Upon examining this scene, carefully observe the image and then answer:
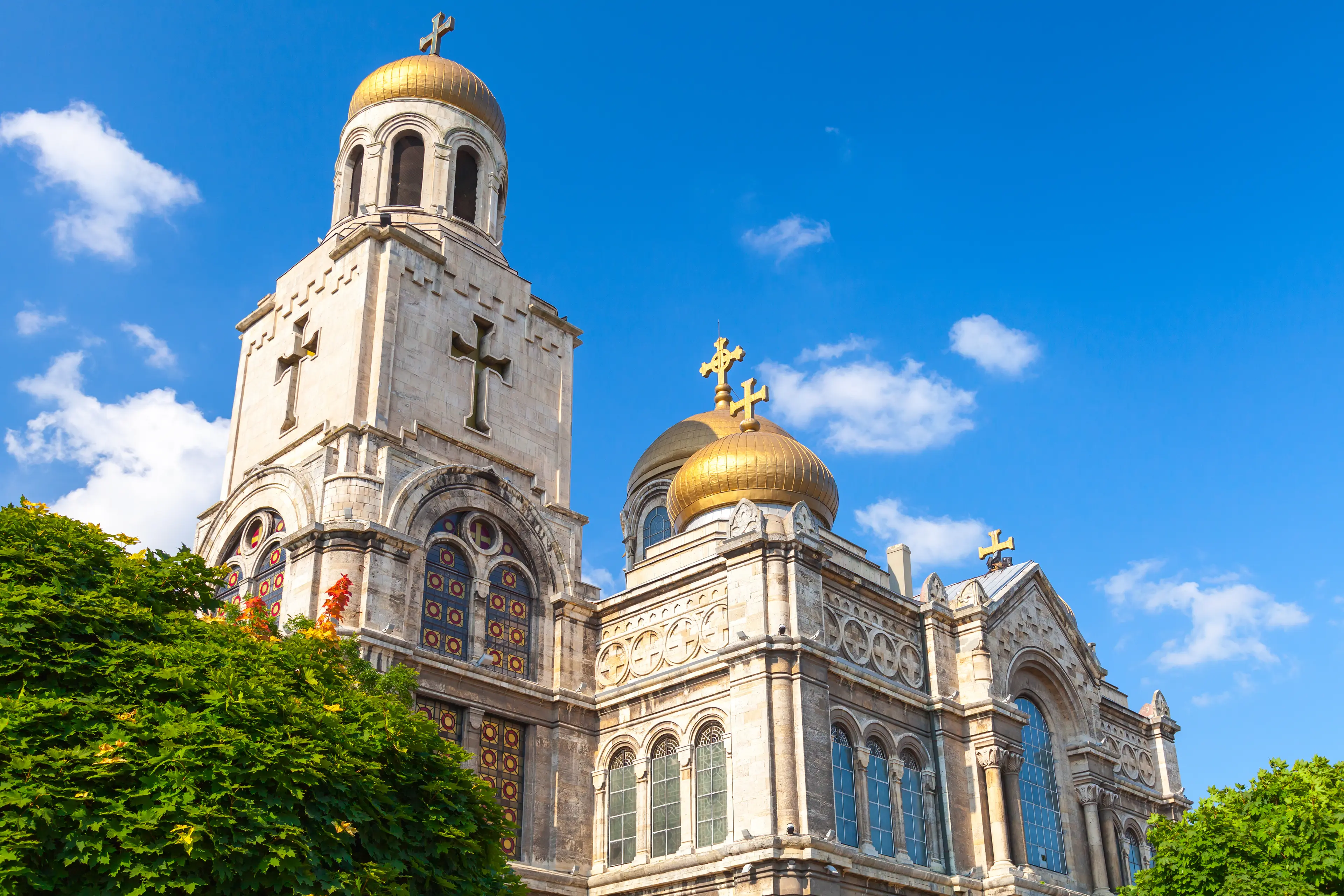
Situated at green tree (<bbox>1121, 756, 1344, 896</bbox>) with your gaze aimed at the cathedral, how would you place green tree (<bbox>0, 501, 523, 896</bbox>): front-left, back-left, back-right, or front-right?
front-left

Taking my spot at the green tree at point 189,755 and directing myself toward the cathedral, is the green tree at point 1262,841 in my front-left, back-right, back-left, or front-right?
front-right

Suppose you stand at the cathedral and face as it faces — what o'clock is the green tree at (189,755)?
The green tree is roughly at 11 o'clock from the cathedral.

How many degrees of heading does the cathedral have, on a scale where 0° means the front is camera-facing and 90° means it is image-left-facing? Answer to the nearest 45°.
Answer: approximately 45°

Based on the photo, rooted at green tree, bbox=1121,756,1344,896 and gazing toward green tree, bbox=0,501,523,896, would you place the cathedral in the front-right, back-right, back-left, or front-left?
front-right

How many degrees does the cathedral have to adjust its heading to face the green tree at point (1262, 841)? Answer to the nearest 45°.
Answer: approximately 135° to its left
